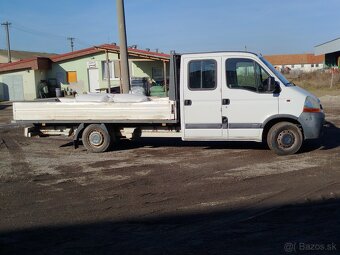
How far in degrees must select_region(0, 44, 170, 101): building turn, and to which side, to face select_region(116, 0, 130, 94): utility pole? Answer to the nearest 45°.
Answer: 0° — it already faces it

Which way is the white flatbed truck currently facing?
to the viewer's right

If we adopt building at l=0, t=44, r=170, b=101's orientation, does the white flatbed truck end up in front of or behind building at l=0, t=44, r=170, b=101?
in front

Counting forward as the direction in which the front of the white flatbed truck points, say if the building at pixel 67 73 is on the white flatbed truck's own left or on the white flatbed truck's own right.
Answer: on the white flatbed truck's own left

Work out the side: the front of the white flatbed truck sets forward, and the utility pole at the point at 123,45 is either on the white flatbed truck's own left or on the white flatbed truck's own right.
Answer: on the white flatbed truck's own left

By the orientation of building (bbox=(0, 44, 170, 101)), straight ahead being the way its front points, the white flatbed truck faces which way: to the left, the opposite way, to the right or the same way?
to the left

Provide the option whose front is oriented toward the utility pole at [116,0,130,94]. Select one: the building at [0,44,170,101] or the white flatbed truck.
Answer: the building

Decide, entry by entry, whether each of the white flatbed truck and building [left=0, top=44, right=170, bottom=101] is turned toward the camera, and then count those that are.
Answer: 1
